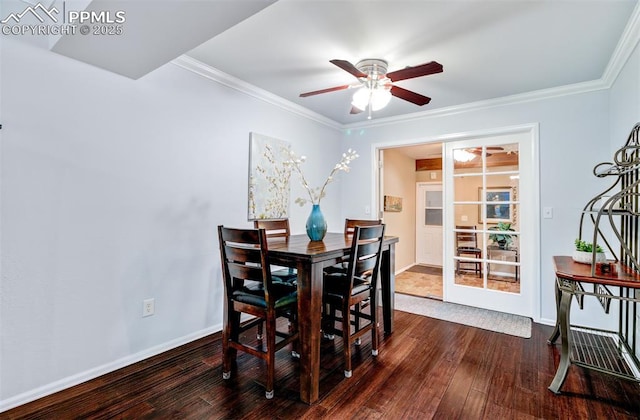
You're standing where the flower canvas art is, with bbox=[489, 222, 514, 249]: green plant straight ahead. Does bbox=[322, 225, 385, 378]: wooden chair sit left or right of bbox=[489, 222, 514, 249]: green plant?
right

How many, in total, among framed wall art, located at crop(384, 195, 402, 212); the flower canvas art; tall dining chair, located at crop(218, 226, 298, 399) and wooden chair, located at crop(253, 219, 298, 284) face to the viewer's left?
0

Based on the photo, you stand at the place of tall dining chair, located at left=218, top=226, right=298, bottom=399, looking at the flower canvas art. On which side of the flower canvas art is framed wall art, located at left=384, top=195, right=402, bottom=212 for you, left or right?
right

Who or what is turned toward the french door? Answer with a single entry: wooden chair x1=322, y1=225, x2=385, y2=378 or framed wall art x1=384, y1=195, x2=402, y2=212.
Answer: the framed wall art

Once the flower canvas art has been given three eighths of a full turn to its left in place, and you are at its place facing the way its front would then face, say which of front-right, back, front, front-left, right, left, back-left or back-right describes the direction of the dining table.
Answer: back

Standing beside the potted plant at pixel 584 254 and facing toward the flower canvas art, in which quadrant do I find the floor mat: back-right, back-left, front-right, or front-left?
front-right

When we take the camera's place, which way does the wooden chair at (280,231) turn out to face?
facing the viewer and to the right of the viewer

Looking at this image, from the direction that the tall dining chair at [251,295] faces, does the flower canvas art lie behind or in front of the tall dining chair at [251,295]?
in front

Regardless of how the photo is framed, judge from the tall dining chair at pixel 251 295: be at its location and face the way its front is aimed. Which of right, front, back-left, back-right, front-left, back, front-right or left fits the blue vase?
front

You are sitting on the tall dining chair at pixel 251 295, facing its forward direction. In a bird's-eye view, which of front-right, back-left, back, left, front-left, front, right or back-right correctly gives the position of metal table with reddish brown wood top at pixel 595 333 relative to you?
front-right

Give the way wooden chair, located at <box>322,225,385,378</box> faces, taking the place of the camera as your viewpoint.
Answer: facing away from the viewer and to the left of the viewer

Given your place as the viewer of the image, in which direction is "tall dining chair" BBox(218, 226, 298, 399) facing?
facing away from the viewer and to the right of the viewer

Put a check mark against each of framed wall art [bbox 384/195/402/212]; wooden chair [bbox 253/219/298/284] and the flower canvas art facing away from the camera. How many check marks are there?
0

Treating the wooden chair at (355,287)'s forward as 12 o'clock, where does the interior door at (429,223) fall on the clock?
The interior door is roughly at 2 o'clock from the wooden chair.

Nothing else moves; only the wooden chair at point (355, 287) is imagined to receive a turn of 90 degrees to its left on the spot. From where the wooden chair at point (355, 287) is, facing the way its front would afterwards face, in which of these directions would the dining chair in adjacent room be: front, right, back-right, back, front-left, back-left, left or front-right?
back
